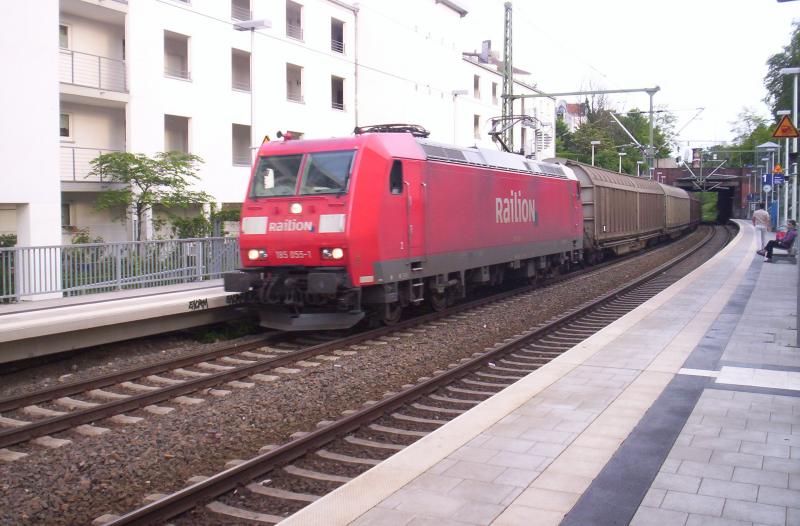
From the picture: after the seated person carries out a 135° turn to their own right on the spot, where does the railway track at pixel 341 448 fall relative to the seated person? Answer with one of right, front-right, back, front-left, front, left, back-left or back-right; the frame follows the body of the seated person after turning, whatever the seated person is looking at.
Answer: back-right

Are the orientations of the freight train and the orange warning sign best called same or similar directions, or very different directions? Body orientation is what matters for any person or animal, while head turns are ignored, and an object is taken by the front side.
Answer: same or similar directions

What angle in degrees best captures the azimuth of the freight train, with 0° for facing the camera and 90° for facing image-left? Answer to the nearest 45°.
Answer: approximately 45°

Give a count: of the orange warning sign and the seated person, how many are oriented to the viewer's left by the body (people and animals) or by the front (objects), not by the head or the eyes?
1

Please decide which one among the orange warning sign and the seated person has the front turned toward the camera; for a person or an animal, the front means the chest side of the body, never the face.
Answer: the orange warning sign

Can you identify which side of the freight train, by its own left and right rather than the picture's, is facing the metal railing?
front

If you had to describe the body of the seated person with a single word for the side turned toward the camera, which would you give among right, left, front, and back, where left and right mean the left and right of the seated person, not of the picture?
left

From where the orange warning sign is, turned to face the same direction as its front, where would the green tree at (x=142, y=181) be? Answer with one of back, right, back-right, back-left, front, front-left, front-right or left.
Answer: right

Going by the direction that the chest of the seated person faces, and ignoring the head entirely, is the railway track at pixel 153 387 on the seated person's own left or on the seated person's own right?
on the seated person's own left

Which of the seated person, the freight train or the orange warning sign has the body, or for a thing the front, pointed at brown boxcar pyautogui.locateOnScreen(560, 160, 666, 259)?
the seated person

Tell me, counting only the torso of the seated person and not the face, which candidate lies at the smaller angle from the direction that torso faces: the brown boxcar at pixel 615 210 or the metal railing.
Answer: the brown boxcar

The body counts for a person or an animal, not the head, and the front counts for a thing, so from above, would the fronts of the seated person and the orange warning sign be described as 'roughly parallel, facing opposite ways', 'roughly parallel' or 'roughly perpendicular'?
roughly perpendicular

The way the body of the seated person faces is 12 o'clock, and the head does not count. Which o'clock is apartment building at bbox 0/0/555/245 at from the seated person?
The apartment building is roughly at 11 o'clock from the seated person.

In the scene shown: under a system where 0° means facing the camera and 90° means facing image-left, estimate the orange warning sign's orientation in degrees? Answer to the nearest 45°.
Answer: approximately 0°

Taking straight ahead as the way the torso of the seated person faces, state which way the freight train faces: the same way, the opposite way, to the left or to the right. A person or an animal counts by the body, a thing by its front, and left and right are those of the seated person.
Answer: to the left
